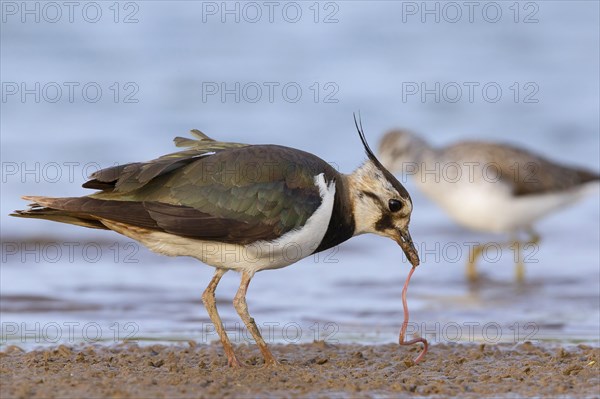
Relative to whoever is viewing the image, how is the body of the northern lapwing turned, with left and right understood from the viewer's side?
facing to the right of the viewer
